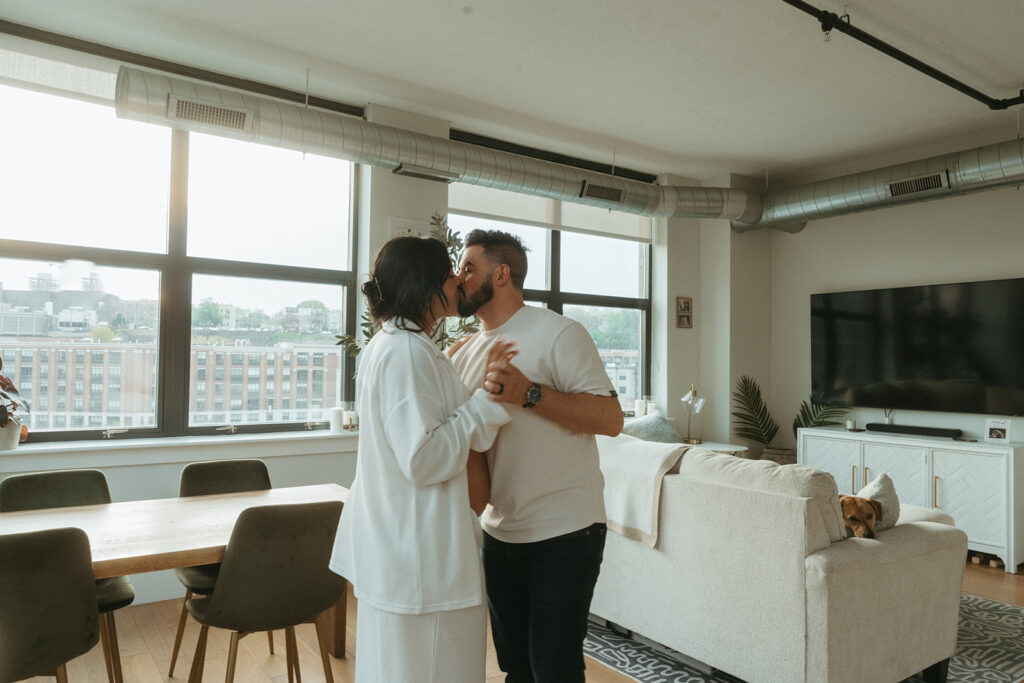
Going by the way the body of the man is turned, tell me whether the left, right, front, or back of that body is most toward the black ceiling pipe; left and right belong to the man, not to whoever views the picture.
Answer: back

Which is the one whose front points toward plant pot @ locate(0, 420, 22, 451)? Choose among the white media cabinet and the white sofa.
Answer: the white media cabinet

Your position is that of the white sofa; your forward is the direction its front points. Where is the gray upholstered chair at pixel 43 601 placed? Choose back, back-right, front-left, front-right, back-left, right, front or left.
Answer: back

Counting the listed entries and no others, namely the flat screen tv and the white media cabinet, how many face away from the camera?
0

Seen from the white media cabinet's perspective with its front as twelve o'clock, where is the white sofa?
The white sofa is roughly at 11 o'clock from the white media cabinet.

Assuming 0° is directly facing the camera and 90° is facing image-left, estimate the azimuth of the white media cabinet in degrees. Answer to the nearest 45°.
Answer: approximately 45°

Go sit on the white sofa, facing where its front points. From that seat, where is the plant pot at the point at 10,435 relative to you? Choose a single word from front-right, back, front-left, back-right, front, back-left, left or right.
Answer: back-left

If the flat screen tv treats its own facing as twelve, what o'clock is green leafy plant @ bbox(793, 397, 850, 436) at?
The green leafy plant is roughly at 2 o'clock from the flat screen tv.

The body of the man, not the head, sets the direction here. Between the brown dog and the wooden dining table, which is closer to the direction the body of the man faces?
the wooden dining table

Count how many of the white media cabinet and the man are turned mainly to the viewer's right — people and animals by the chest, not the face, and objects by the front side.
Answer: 0

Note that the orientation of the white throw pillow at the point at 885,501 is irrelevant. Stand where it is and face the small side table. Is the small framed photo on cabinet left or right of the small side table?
right

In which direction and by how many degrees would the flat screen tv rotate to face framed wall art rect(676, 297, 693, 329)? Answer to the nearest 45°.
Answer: approximately 45° to its right

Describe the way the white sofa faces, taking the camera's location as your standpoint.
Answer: facing away from the viewer and to the right of the viewer
